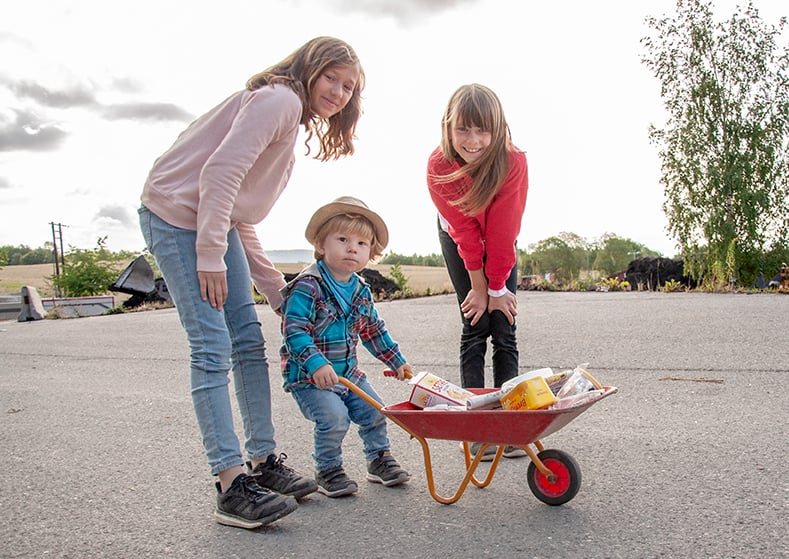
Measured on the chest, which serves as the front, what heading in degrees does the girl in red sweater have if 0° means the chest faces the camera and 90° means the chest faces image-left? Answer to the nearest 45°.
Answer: approximately 0°

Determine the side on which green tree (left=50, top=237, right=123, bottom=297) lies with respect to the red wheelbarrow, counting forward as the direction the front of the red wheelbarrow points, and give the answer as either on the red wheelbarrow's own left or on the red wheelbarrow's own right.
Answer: on the red wheelbarrow's own left

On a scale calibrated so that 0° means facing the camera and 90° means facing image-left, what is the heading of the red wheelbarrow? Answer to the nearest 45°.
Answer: approximately 270°

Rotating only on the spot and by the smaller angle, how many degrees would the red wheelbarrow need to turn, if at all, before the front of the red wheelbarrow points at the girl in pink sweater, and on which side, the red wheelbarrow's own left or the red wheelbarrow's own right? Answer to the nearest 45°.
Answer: approximately 180°

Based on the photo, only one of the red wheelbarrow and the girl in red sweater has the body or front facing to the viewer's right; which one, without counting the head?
the red wheelbarrow

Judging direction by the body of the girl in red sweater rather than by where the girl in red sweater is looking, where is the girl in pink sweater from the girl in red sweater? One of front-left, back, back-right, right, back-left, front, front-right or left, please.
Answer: front-right

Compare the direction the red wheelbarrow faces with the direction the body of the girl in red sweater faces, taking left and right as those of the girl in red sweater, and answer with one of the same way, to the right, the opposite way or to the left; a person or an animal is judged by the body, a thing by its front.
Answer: to the left

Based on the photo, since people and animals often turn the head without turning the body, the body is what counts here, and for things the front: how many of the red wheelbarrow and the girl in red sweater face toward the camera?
1

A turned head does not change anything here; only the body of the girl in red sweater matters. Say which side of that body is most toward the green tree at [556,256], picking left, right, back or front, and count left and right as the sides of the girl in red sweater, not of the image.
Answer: back
